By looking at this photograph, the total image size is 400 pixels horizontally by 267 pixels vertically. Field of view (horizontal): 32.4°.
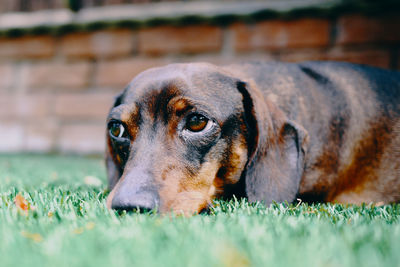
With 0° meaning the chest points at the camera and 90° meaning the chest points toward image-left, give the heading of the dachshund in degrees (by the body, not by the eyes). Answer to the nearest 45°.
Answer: approximately 45°
